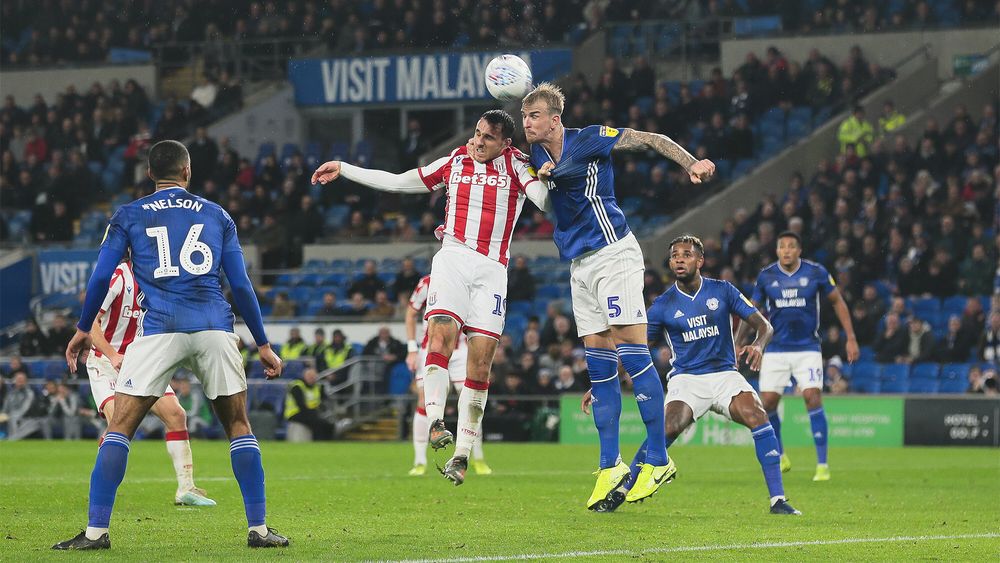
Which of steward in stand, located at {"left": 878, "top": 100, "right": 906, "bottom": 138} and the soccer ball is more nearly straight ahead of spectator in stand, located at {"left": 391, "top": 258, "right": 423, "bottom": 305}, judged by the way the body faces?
the soccer ball

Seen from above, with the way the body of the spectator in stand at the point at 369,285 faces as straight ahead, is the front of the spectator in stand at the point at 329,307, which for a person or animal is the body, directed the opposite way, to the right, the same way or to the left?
the same way

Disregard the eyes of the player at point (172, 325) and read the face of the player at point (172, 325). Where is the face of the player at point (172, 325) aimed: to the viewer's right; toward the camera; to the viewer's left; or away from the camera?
away from the camera

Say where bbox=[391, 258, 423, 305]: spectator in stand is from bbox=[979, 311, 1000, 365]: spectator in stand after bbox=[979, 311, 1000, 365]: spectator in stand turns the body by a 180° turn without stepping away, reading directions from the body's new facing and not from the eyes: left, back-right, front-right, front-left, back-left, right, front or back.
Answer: left

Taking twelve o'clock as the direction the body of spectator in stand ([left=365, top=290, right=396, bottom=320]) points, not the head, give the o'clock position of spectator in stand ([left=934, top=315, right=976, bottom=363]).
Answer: spectator in stand ([left=934, top=315, right=976, bottom=363]) is roughly at 10 o'clock from spectator in stand ([left=365, top=290, right=396, bottom=320]).

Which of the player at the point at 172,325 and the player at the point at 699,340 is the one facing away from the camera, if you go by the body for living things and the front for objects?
the player at the point at 172,325

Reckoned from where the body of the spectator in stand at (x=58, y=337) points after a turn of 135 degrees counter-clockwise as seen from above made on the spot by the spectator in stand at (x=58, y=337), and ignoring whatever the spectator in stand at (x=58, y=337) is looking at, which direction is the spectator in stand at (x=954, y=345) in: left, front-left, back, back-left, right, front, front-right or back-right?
right

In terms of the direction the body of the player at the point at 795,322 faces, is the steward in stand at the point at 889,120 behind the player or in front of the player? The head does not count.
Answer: behind

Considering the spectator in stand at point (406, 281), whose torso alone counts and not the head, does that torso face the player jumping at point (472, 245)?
yes

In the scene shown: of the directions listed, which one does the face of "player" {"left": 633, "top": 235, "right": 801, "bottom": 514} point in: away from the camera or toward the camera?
toward the camera

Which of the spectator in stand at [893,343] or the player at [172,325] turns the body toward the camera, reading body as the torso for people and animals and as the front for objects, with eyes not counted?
the spectator in stand

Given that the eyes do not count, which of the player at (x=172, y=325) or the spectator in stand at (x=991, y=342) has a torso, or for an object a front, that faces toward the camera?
the spectator in stand

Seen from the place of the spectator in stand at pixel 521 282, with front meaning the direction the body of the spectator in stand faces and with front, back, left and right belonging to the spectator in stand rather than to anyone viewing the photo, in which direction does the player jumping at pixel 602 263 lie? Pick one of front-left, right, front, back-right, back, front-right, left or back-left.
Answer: front

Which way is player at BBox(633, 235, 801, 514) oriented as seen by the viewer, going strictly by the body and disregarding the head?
toward the camera

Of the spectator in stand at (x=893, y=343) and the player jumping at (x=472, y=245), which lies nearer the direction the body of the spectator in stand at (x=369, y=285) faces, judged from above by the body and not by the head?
the player jumping

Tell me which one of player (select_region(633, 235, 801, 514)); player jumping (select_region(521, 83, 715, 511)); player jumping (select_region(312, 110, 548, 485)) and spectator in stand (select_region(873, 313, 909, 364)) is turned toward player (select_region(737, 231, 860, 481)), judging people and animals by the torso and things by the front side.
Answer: the spectator in stand

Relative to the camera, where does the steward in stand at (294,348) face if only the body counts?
toward the camera

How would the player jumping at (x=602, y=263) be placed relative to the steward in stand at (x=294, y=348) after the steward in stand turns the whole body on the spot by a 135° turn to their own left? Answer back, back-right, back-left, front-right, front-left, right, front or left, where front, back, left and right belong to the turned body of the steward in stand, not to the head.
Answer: back-right
